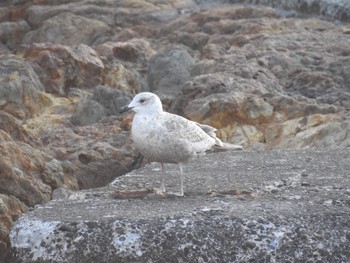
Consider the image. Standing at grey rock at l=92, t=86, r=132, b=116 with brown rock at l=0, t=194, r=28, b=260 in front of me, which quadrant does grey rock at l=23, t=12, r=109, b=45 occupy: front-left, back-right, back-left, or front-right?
back-right

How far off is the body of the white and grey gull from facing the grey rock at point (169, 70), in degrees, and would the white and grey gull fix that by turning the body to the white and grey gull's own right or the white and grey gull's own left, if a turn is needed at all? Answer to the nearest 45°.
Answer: approximately 90° to the white and grey gull's own right

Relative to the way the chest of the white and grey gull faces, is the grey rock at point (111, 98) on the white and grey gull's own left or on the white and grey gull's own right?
on the white and grey gull's own right

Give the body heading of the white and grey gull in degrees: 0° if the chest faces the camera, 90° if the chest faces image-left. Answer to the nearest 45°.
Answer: approximately 90°
